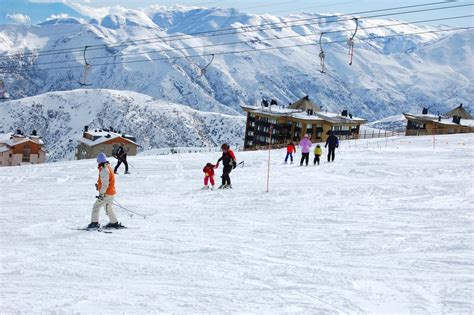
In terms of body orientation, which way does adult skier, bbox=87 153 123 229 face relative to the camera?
to the viewer's left

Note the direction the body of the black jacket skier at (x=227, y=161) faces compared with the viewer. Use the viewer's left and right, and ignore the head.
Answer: facing the viewer and to the left of the viewer

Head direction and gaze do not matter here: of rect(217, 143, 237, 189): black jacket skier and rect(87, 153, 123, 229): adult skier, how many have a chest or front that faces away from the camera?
0
